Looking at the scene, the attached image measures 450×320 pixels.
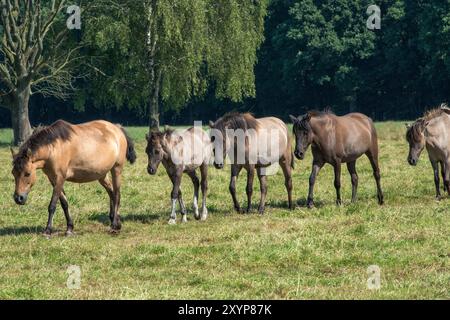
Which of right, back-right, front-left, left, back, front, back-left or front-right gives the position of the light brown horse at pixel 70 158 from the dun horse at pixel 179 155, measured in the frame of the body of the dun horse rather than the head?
front

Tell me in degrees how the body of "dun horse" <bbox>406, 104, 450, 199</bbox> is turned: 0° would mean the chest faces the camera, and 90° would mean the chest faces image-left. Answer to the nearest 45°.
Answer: approximately 45°

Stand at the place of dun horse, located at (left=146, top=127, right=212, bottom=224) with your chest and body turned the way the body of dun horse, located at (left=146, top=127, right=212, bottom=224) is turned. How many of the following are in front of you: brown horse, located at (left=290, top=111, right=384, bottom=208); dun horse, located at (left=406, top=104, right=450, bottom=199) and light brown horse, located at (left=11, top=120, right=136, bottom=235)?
1

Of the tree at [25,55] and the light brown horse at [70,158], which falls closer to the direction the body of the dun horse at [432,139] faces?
the light brown horse

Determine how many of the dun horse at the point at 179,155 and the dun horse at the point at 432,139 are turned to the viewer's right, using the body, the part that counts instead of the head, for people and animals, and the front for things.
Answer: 0

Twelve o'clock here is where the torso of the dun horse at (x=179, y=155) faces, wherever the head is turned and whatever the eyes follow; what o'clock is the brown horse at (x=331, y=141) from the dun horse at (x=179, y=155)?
the brown horse at (x=331, y=141) is roughly at 7 o'clock from the dun horse at (x=179, y=155).

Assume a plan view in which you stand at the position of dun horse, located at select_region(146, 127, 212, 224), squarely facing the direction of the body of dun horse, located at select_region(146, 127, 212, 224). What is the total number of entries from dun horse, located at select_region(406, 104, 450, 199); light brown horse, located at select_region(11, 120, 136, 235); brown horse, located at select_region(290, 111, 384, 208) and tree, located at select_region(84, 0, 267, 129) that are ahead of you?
1

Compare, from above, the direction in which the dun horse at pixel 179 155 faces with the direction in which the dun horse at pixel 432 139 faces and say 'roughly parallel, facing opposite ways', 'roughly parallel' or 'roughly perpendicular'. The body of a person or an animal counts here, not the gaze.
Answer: roughly parallel

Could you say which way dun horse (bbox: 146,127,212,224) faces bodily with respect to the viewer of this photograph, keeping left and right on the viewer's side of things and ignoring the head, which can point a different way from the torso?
facing the viewer and to the left of the viewer

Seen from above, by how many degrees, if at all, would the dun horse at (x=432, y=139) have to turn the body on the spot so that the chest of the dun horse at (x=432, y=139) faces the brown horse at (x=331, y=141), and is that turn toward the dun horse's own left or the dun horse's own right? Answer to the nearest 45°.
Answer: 0° — it already faces it

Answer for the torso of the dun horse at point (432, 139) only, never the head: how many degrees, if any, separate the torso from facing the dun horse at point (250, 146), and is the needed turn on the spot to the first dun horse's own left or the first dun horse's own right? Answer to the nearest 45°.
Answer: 0° — it already faces it
